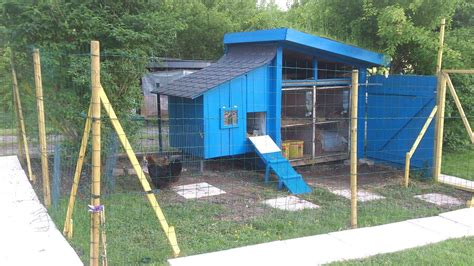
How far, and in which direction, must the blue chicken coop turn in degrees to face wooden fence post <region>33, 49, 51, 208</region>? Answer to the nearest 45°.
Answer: approximately 90° to its right

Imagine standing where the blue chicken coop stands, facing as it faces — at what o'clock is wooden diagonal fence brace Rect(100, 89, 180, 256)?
The wooden diagonal fence brace is roughly at 2 o'clock from the blue chicken coop.

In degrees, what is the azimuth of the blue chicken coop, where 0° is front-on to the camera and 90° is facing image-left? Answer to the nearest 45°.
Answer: approximately 315°

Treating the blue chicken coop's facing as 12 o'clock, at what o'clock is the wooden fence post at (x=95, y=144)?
The wooden fence post is roughly at 2 o'clock from the blue chicken coop.
